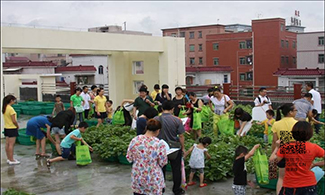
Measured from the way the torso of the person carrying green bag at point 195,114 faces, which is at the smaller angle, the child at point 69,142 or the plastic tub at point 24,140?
the child

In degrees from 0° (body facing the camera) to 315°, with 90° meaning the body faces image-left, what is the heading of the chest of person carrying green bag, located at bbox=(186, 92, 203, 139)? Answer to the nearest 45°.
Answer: approximately 45°

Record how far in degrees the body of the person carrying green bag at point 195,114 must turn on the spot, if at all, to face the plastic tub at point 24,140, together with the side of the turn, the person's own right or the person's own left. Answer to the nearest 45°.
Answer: approximately 45° to the person's own right

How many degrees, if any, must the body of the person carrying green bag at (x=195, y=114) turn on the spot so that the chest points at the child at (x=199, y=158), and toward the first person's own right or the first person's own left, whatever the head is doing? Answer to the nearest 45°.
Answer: approximately 45° to the first person's own left
